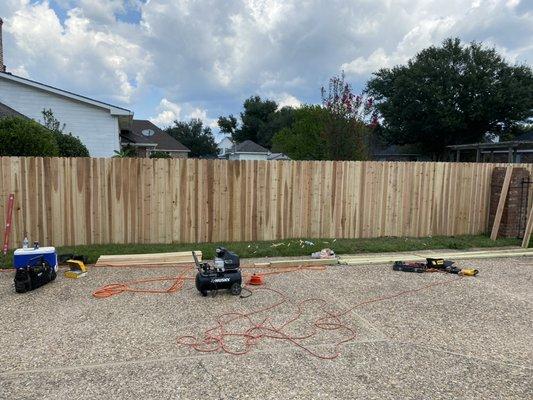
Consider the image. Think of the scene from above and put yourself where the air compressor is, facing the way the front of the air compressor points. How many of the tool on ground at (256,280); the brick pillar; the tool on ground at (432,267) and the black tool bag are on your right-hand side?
1

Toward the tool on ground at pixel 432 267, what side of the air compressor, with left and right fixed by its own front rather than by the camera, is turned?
left

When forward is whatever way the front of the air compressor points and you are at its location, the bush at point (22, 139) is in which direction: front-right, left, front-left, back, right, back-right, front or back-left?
back-right

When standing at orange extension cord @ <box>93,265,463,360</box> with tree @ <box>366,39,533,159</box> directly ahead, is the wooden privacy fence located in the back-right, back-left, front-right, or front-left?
front-left

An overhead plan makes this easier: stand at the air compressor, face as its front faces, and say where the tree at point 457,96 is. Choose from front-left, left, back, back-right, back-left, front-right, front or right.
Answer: back-left

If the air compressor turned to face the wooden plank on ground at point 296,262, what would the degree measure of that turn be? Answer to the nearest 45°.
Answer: approximately 135° to its left

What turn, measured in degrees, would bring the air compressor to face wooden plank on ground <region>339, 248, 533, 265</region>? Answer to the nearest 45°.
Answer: approximately 135° to its left

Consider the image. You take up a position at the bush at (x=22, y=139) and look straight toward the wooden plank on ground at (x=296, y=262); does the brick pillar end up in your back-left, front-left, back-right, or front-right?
front-left

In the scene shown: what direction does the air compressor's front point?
toward the camera

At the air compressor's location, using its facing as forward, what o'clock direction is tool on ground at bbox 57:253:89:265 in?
The tool on ground is roughly at 4 o'clock from the air compressor.

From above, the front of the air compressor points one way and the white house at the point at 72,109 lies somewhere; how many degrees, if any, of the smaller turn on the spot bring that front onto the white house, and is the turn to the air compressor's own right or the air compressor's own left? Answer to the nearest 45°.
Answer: approximately 135° to the air compressor's own right

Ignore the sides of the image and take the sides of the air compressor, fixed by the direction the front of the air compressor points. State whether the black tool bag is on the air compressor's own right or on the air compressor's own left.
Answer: on the air compressor's own right
